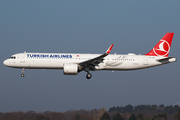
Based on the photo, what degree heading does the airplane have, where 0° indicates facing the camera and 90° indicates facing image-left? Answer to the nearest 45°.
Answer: approximately 90°
